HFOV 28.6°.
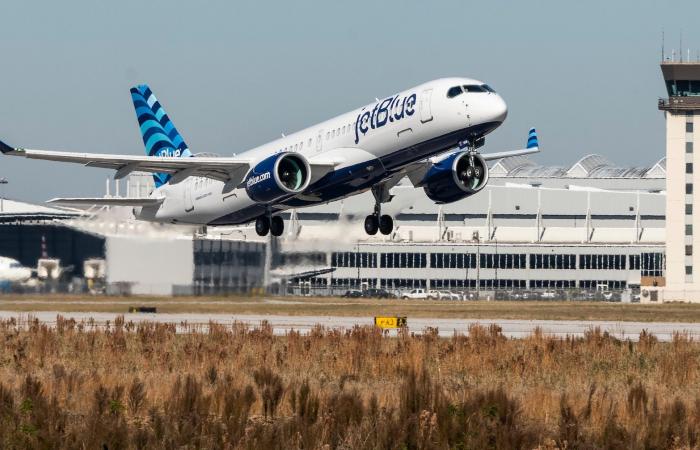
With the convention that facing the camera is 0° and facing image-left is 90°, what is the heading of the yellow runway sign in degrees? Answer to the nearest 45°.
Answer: approximately 0°
